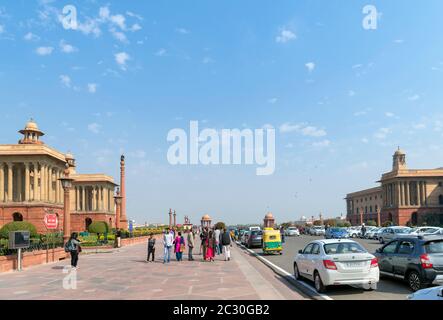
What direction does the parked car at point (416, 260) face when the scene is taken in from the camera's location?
facing away from the viewer and to the left of the viewer

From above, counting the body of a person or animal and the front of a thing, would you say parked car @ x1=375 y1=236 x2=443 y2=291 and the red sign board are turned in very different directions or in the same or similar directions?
very different directions

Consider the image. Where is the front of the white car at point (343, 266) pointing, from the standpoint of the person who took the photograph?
facing away from the viewer and to the left of the viewer

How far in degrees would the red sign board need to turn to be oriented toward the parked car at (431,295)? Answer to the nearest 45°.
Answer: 0° — it already faces it

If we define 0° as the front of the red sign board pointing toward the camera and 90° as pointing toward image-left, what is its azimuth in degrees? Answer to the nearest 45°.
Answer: approximately 0°

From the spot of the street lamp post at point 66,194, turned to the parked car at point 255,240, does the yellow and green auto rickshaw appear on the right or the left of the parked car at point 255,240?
right
